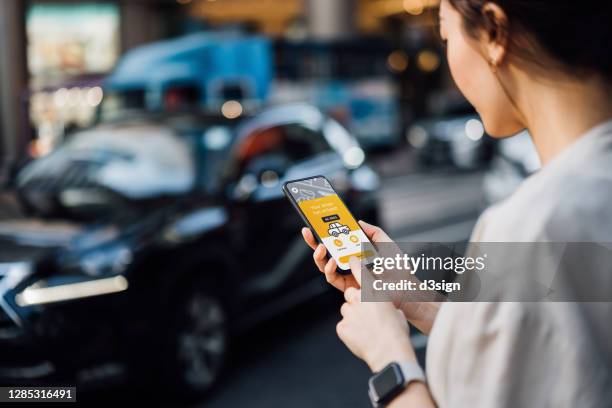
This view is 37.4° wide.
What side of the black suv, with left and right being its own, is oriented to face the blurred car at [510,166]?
back

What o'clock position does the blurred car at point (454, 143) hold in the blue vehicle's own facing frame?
The blurred car is roughly at 7 o'clock from the blue vehicle.

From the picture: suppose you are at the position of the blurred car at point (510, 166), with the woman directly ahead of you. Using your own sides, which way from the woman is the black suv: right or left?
right

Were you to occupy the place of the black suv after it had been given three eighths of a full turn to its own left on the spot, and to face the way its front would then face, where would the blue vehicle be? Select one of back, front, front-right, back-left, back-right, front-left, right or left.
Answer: left

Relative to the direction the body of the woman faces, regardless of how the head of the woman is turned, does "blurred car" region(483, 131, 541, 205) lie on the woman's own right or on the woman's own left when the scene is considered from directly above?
on the woman's own right

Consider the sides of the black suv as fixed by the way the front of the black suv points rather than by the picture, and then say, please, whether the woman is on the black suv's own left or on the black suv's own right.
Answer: on the black suv's own left

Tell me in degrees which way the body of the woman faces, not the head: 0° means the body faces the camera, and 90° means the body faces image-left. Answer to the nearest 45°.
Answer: approximately 135°

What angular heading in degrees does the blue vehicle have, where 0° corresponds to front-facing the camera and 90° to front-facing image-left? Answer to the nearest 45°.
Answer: approximately 45°

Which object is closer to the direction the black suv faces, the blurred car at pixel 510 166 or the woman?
the woman

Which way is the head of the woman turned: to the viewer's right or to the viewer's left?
to the viewer's left
